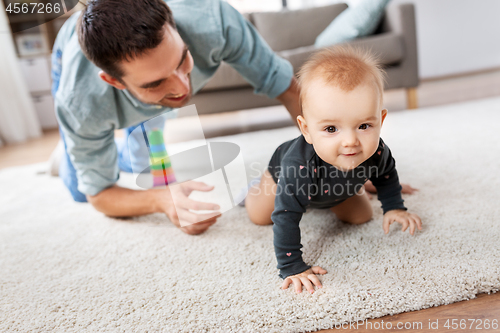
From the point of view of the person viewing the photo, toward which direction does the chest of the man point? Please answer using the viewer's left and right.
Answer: facing the viewer and to the right of the viewer

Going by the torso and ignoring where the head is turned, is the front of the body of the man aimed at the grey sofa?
no

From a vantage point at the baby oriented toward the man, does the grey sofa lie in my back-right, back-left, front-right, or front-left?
front-right
